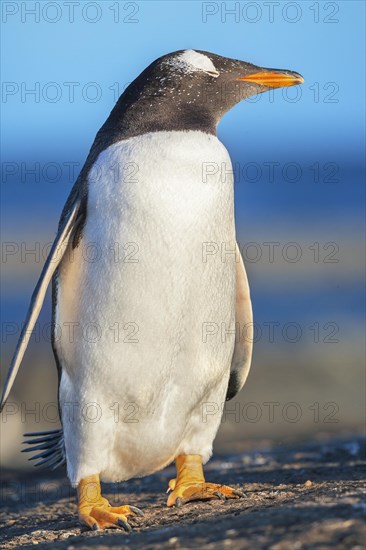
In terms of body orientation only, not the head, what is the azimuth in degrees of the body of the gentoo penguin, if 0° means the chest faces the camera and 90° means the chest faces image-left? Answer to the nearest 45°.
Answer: approximately 315°
